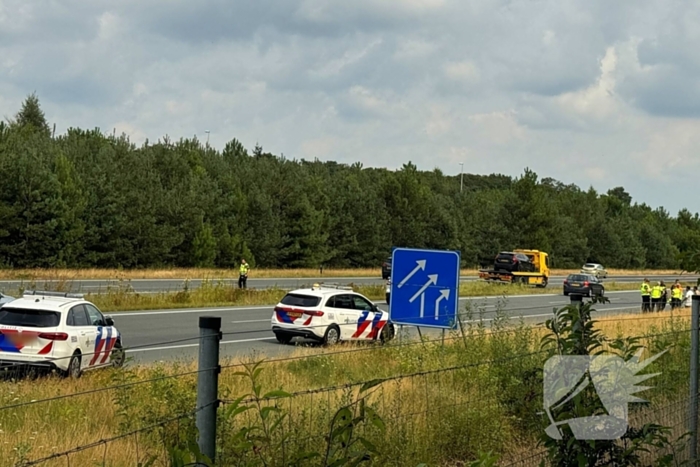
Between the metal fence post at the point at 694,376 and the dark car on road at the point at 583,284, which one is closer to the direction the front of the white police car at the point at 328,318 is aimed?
the dark car on road

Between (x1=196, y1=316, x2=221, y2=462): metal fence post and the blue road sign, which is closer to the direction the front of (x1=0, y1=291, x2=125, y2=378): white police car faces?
the blue road sign

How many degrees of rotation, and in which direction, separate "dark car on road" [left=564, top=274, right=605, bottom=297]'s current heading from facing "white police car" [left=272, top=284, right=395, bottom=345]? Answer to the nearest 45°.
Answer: approximately 135° to its right

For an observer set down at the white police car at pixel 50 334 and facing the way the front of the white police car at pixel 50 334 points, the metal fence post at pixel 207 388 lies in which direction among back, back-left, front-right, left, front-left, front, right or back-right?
back-right

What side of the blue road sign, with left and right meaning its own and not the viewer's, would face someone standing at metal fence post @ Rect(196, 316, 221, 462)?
front

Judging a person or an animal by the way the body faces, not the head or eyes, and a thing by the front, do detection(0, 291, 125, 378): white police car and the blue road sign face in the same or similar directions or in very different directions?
very different directions

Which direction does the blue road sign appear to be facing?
toward the camera

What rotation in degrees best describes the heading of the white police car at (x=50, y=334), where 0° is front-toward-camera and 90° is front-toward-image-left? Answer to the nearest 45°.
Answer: approximately 225°

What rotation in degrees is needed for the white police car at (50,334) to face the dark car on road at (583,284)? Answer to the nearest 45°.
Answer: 0° — it already faces it

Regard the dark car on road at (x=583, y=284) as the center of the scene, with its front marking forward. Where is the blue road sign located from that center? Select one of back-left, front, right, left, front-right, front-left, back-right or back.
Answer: back-right

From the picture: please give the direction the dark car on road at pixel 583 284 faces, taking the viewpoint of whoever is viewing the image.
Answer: facing away from the viewer and to the right of the viewer

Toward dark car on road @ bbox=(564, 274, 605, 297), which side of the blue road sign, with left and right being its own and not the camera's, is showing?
back

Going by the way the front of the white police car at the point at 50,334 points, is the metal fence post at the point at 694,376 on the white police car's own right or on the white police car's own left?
on the white police car's own right

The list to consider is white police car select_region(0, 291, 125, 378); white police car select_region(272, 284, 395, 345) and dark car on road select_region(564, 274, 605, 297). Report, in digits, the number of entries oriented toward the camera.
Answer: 0

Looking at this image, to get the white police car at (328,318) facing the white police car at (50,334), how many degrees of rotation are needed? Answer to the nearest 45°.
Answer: approximately 180°

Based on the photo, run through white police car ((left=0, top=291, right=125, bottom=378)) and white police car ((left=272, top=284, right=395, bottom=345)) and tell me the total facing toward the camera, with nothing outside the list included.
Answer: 0

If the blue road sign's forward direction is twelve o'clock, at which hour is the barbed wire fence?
The barbed wire fence is roughly at 12 o'clock from the blue road sign.
